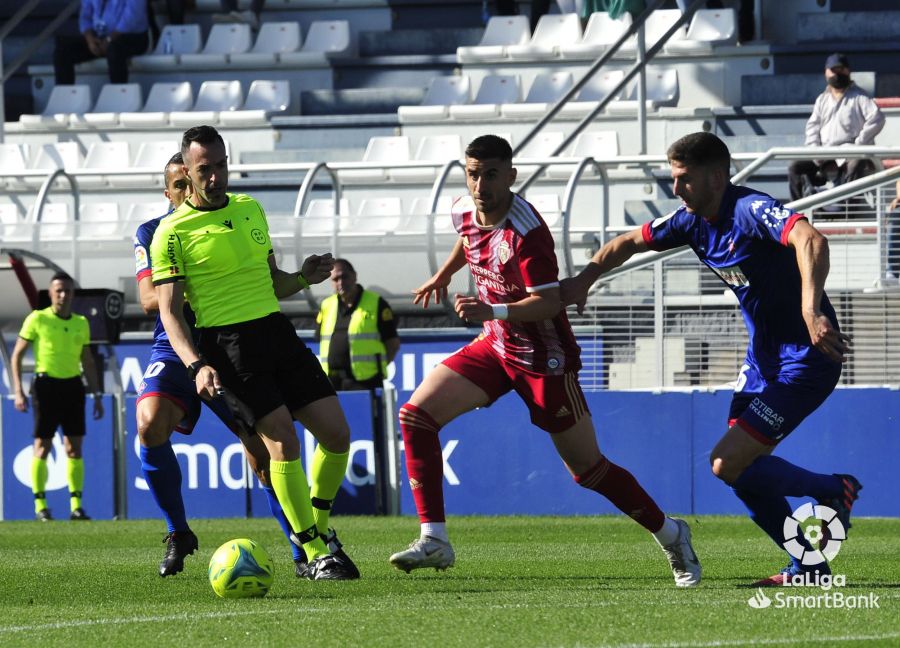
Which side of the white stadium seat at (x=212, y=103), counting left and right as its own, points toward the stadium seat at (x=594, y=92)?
left

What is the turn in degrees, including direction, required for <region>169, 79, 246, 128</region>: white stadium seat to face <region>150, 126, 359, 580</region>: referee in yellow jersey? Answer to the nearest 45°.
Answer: approximately 45° to its left

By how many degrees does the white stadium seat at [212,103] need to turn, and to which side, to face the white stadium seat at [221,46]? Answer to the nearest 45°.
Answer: approximately 135° to its right

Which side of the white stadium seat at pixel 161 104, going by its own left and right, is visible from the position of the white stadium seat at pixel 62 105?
right

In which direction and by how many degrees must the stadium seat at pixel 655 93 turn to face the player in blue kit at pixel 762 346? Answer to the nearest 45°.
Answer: approximately 45° to its left

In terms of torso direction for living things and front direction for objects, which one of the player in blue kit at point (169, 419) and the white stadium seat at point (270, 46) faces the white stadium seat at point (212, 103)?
the white stadium seat at point (270, 46)

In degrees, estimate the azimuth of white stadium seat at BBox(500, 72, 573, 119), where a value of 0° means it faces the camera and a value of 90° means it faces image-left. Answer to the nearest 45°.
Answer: approximately 45°

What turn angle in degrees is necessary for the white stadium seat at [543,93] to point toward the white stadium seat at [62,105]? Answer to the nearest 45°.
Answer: approximately 45° to its right

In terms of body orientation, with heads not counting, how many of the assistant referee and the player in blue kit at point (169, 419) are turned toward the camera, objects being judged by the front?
2

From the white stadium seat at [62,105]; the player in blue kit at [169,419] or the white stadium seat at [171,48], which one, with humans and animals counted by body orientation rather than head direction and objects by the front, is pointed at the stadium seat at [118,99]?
the white stadium seat at [171,48]

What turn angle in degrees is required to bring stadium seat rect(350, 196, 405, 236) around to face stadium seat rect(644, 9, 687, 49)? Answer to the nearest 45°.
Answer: approximately 180°
